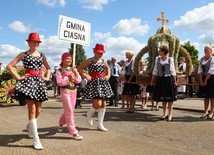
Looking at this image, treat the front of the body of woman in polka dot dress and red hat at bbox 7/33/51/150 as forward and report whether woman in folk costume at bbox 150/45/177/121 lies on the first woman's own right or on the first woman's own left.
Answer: on the first woman's own left

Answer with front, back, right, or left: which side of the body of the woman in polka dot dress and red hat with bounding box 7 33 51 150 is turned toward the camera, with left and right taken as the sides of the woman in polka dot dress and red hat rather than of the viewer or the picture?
front

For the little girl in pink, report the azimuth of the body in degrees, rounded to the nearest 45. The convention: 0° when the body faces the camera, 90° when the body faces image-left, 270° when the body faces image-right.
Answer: approximately 315°

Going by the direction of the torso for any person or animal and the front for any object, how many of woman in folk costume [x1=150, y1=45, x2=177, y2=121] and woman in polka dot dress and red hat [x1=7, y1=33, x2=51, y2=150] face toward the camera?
2

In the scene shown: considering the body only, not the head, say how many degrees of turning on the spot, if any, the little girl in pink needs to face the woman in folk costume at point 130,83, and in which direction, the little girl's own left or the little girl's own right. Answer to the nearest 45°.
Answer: approximately 90° to the little girl's own left

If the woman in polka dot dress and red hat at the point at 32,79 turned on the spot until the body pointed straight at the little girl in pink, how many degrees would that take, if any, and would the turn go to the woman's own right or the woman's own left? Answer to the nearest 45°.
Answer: approximately 135° to the woman's own left

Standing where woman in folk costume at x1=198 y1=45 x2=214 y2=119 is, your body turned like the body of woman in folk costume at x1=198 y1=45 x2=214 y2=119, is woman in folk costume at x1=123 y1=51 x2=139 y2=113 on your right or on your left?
on your right

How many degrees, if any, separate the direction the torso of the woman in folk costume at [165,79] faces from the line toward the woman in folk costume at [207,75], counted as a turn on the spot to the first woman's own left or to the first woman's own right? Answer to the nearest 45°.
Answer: approximately 135° to the first woman's own left

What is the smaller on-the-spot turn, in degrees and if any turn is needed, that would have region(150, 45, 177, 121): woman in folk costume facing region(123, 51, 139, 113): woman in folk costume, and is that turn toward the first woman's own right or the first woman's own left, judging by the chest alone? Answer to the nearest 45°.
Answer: approximately 135° to the first woman's own right

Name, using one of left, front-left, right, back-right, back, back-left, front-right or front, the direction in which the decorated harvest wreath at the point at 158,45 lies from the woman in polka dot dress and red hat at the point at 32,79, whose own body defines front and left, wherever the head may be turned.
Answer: back-left
